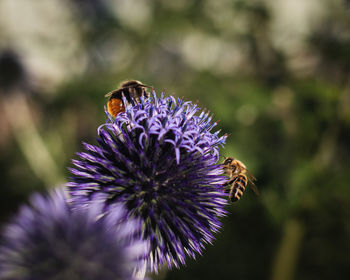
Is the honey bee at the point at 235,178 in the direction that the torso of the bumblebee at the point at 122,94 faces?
yes

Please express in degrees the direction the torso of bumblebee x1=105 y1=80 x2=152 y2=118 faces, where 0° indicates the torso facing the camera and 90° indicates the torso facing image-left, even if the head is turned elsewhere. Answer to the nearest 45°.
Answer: approximately 270°
